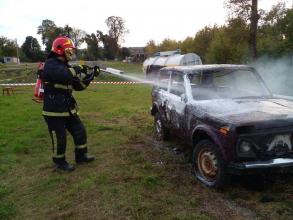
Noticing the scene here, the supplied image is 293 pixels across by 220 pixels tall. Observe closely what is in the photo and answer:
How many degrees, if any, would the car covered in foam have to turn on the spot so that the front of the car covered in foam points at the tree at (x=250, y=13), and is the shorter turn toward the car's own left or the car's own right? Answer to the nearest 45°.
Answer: approximately 135° to the car's own left

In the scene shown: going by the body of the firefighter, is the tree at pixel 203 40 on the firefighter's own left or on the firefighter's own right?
on the firefighter's own left

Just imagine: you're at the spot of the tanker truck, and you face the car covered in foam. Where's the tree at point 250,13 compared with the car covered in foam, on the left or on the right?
left

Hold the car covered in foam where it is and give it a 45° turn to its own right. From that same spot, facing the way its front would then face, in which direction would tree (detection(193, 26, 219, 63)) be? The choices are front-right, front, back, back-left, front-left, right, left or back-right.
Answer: back

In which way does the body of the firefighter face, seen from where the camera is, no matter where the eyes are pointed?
to the viewer's right
